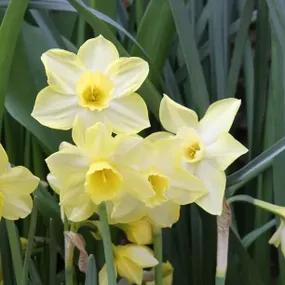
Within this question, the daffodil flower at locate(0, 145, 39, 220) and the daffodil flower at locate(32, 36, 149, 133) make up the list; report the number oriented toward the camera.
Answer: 2

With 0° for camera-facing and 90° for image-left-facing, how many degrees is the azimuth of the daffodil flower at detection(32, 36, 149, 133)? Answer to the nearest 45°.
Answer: approximately 0°

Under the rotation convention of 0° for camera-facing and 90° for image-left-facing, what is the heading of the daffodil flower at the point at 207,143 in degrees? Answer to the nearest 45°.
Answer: approximately 45°

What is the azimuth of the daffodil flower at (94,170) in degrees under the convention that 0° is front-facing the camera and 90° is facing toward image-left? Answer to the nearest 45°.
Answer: approximately 0°
